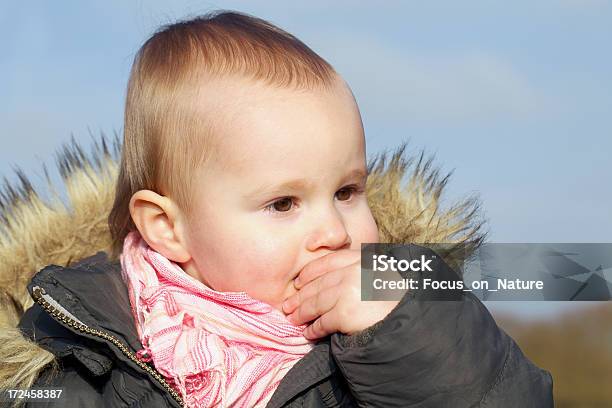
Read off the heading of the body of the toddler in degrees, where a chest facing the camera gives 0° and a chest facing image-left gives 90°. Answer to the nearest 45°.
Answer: approximately 315°
